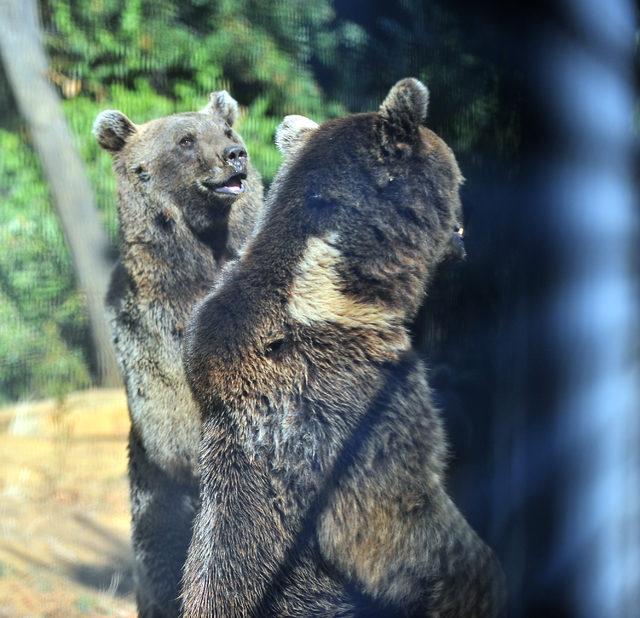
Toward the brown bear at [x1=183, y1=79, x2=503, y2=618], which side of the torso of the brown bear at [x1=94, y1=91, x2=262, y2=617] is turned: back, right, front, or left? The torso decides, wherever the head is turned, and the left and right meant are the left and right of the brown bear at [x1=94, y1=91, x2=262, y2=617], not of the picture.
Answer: front

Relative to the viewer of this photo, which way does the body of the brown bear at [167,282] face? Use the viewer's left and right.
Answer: facing the viewer and to the right of the viewer

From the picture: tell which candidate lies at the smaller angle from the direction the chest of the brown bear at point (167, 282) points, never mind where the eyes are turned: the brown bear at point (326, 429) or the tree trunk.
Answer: the brown bear

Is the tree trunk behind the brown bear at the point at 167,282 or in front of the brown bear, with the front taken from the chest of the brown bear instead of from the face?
behind
